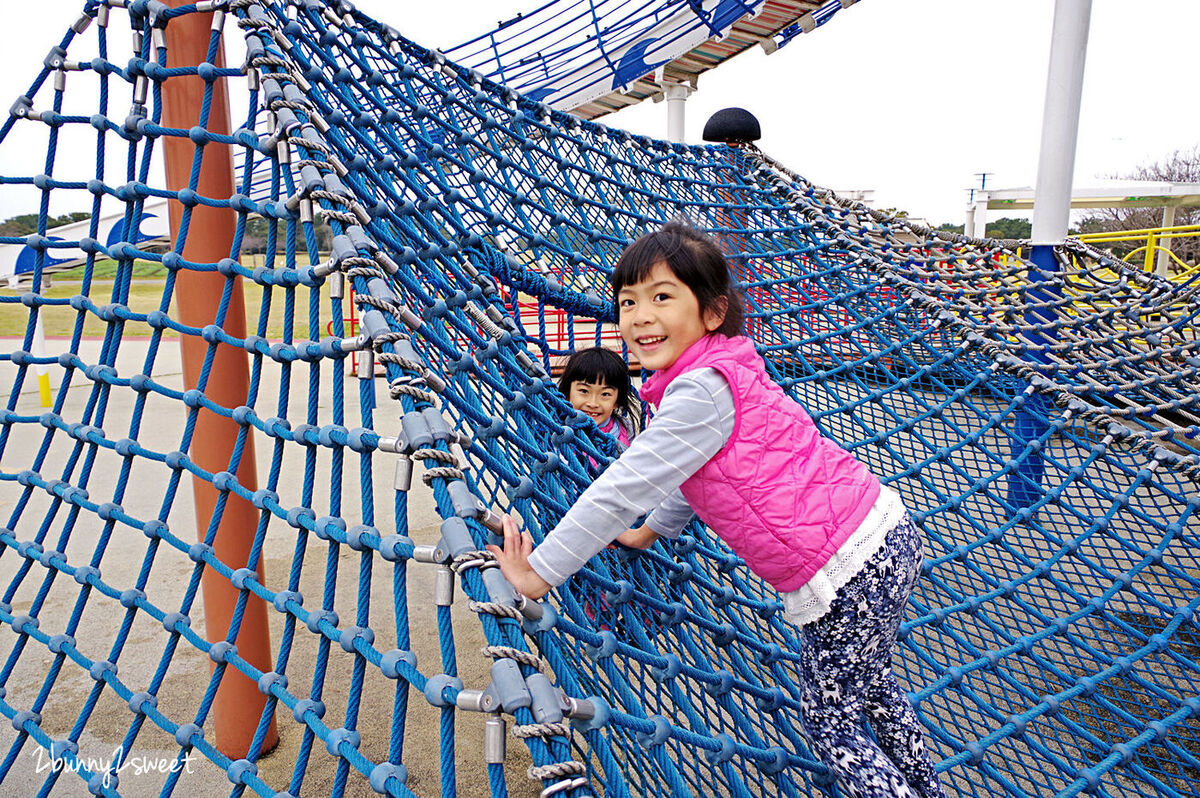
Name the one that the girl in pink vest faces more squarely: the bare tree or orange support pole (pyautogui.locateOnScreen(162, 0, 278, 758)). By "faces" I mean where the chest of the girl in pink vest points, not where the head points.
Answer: the orange support pole

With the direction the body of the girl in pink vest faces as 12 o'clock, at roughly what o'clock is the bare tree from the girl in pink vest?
The bare tree is roughly at 4 o'clock from the girl in pink vest.

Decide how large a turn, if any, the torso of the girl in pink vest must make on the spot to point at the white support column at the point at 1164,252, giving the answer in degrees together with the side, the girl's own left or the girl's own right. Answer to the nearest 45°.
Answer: approximately 135° to the girl's own right

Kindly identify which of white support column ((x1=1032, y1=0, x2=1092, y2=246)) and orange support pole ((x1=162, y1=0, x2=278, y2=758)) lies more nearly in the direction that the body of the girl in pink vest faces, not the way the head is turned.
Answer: the orange support pole

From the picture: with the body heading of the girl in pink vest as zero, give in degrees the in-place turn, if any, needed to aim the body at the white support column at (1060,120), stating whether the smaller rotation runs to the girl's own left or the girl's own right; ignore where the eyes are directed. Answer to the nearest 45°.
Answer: approximately 135° to the girl's own right

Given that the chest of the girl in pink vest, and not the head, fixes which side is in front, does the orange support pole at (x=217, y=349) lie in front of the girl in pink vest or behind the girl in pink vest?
in front

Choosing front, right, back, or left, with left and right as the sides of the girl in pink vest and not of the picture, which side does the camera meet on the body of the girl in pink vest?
left
